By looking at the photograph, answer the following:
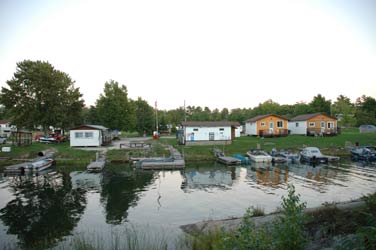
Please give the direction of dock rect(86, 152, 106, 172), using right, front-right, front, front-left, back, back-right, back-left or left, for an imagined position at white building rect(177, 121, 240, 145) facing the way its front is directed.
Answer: front-right

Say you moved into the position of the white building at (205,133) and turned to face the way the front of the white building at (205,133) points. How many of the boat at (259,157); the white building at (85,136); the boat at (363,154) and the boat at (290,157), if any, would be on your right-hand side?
1

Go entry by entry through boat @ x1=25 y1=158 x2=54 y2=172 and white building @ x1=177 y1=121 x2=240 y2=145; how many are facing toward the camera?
1

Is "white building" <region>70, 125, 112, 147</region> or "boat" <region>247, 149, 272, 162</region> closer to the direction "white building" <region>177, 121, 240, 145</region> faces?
the boat

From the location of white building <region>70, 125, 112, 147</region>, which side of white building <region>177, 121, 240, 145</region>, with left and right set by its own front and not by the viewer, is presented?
right

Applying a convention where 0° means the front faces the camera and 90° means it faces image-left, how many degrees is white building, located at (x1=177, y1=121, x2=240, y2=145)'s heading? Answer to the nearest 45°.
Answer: approximately 0°

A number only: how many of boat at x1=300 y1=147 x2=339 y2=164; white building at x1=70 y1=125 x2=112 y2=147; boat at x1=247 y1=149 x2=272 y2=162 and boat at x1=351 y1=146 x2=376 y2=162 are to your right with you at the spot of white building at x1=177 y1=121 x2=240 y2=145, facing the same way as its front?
1

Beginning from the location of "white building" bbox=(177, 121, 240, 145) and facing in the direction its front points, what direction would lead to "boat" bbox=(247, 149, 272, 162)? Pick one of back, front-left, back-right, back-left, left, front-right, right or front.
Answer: front-left

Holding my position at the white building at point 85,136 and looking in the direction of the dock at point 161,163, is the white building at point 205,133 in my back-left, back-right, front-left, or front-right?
front-left

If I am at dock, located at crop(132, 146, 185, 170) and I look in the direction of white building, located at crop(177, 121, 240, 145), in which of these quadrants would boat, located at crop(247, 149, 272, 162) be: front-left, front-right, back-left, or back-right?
front-right

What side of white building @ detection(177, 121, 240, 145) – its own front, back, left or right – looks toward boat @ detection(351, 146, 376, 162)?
left
